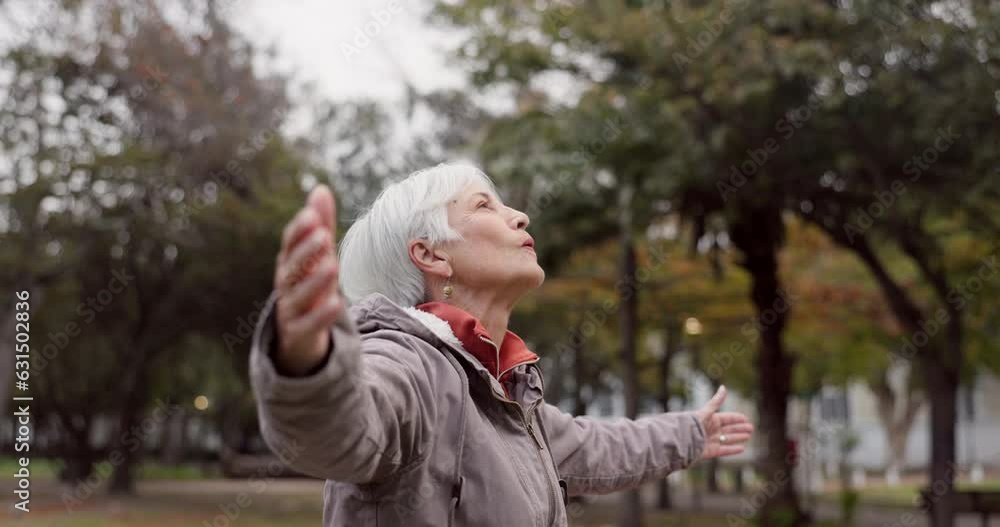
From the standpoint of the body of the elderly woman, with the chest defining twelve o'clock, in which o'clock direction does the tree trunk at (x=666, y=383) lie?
The tree trunk is roughly at 8 o'clock from the elderly woman.

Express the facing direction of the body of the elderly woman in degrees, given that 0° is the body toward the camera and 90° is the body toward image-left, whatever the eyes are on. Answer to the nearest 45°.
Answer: approximately 315°

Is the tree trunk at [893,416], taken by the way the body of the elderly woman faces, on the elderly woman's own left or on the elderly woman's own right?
on the elderly woman's own left

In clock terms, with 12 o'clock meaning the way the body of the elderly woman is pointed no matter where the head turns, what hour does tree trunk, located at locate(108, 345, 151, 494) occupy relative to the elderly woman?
The tree trunk is roughly at 7 o'clock from the elderly woman.

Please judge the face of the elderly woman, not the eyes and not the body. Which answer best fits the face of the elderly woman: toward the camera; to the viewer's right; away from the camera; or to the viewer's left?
to the viewer's right

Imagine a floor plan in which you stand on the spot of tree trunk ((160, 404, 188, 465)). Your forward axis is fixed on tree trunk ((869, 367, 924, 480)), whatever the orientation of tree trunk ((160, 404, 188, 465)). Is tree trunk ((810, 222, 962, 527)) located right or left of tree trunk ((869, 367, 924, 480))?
right

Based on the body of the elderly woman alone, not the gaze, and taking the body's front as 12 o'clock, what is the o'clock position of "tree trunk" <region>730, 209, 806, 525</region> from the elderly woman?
The tree trunk is roughly at 8 o'clock from the elderly woman.

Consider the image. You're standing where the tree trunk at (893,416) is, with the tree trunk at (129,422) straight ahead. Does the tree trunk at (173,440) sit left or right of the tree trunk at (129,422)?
right

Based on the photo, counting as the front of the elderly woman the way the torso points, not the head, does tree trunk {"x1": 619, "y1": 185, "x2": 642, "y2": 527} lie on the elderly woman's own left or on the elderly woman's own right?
on the elderly woman's own left
